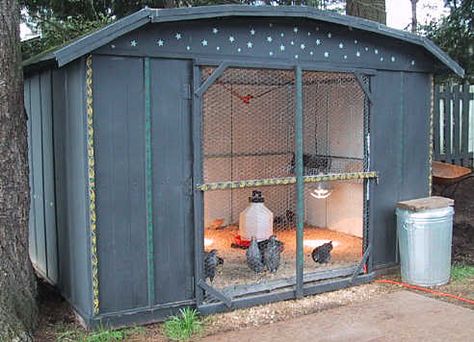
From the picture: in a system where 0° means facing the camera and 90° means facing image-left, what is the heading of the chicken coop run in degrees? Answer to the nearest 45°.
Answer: approximately 315°

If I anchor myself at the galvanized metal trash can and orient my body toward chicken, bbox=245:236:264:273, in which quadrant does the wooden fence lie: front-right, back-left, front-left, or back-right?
back-right

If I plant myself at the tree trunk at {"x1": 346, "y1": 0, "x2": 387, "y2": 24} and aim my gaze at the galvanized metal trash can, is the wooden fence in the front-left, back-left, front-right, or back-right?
front-left

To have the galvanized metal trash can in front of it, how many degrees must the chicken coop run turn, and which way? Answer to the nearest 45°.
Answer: approximately 45° to its left

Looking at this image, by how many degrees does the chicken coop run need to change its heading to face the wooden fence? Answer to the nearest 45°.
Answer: approximately 90° to its left

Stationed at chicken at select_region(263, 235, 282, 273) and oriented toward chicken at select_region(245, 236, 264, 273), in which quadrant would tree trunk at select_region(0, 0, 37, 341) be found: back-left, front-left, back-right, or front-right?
front-left

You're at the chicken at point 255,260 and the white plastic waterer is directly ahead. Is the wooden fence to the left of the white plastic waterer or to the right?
right

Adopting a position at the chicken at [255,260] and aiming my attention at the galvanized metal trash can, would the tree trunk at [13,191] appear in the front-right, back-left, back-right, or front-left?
back-right

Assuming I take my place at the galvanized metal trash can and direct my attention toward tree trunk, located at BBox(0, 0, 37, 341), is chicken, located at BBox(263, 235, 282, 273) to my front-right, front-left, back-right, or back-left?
front-right

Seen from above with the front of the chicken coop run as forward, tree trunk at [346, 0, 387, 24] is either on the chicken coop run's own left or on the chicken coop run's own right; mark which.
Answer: on the chicken coop run's own left
